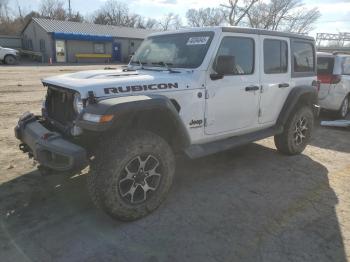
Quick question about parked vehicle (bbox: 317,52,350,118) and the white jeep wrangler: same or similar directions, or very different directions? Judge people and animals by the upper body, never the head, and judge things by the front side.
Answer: very different directions

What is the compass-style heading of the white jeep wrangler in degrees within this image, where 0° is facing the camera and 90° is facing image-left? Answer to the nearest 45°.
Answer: approximately 45°

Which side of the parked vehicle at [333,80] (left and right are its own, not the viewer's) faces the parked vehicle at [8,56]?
left

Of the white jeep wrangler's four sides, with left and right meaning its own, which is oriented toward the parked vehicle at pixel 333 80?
back

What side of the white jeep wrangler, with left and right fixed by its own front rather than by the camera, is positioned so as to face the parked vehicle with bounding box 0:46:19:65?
right

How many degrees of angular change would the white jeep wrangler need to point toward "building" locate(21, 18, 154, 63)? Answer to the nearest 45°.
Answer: approximately 135° to its right

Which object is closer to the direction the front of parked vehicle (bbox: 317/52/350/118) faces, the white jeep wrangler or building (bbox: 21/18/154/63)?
the building

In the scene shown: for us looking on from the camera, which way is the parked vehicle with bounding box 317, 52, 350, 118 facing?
facing away from the viewer and to the right of the viewer
